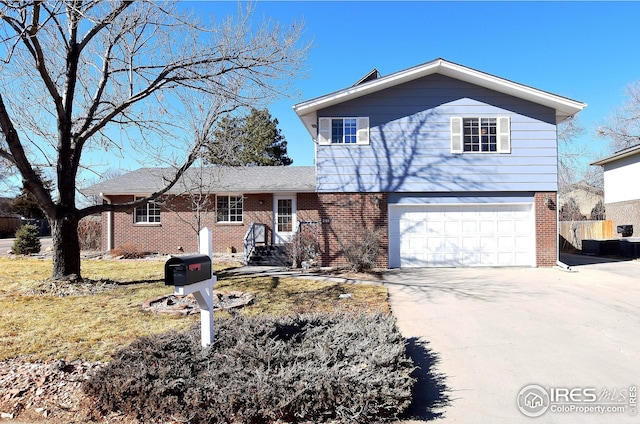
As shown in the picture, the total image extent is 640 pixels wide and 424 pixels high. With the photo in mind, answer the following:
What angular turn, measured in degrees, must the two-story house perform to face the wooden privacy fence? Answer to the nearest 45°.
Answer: approximately 135° to its left

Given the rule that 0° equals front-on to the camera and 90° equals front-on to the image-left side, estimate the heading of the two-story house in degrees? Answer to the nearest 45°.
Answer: approximately 0°

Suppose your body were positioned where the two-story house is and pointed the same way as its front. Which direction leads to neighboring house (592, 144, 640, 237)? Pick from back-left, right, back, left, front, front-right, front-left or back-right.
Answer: back-left

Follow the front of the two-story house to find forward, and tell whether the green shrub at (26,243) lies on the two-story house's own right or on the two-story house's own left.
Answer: on the two-story house's own right

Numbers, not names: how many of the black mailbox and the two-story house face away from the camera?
0

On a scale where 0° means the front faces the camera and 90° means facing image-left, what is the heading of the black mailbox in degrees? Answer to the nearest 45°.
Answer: approximately 45°

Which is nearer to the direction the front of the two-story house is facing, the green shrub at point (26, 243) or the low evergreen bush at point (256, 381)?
the low evergreen bush

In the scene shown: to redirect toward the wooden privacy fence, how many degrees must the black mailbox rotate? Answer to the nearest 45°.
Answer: approximately 180°
